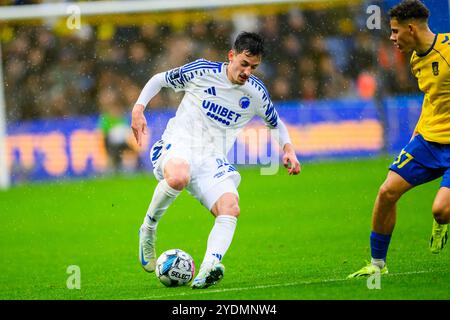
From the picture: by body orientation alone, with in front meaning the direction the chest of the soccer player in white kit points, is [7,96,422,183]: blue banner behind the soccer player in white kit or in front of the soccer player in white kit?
behind

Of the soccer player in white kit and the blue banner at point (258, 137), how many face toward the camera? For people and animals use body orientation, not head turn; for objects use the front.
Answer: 2

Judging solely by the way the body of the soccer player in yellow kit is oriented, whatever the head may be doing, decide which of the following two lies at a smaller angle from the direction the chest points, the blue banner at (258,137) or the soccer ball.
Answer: the soccer ball

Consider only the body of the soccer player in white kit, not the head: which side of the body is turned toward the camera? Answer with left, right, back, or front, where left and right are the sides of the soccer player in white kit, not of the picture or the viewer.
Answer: front

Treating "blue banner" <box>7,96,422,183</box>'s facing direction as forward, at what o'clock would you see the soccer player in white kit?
The soccer player in white kit is roughly at 12 o'clock from the blue banner.

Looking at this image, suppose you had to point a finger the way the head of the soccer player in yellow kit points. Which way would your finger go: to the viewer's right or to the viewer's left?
to the viewer's left

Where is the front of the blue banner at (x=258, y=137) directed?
toward the camera

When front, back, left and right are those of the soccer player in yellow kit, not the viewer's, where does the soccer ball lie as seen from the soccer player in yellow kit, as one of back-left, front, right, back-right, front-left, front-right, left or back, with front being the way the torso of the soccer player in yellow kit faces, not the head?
front-right

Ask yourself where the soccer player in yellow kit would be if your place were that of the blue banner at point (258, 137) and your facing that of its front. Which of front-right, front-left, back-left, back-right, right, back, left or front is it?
front

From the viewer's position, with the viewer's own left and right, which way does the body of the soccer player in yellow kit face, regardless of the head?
facing the viewer and to the left of the viewer
